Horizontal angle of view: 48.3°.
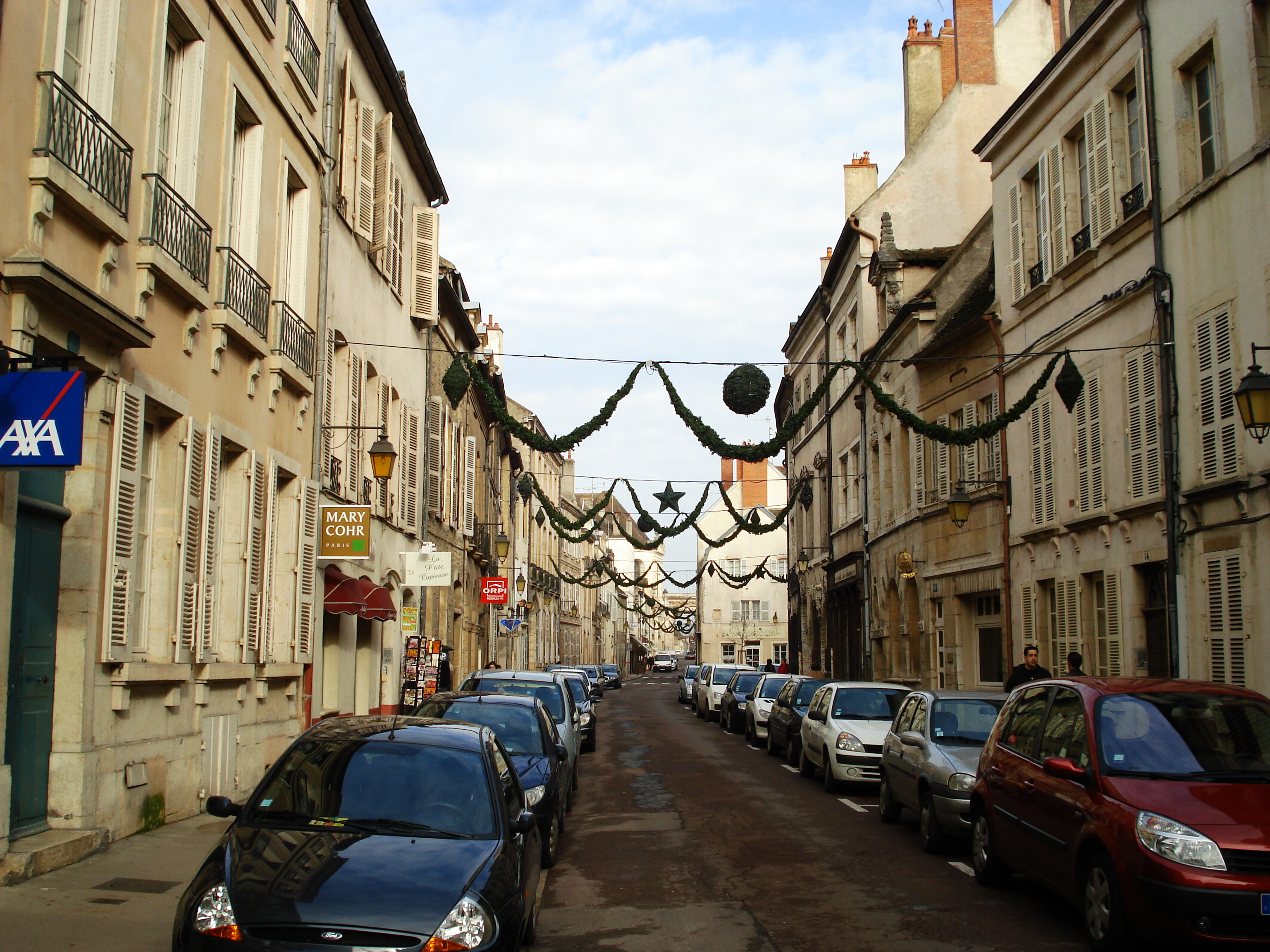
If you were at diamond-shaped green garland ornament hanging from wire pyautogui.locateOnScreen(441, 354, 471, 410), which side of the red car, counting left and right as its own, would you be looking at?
back

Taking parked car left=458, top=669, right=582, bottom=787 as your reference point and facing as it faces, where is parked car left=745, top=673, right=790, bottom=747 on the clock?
parked car left=745, top=673, right=790, bottom=747 is roughly at 7 o'clock from parked car left=458, top=669, right=582, bottom=787.

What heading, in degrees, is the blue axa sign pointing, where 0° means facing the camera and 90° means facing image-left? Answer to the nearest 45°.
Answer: approximately 0°

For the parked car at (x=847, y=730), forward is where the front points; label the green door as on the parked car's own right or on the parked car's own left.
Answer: on the parked car's own right

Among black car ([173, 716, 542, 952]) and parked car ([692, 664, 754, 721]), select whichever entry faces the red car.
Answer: the parked car

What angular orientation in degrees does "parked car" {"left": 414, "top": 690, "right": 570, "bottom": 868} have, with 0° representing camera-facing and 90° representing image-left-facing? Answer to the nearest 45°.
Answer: approximately 0°

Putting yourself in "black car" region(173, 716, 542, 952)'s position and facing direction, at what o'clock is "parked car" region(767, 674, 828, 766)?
The parked car is roughly at 7 o'clock from the black car.

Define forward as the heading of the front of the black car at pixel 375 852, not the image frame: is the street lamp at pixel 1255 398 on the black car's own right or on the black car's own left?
on the black car's own left
